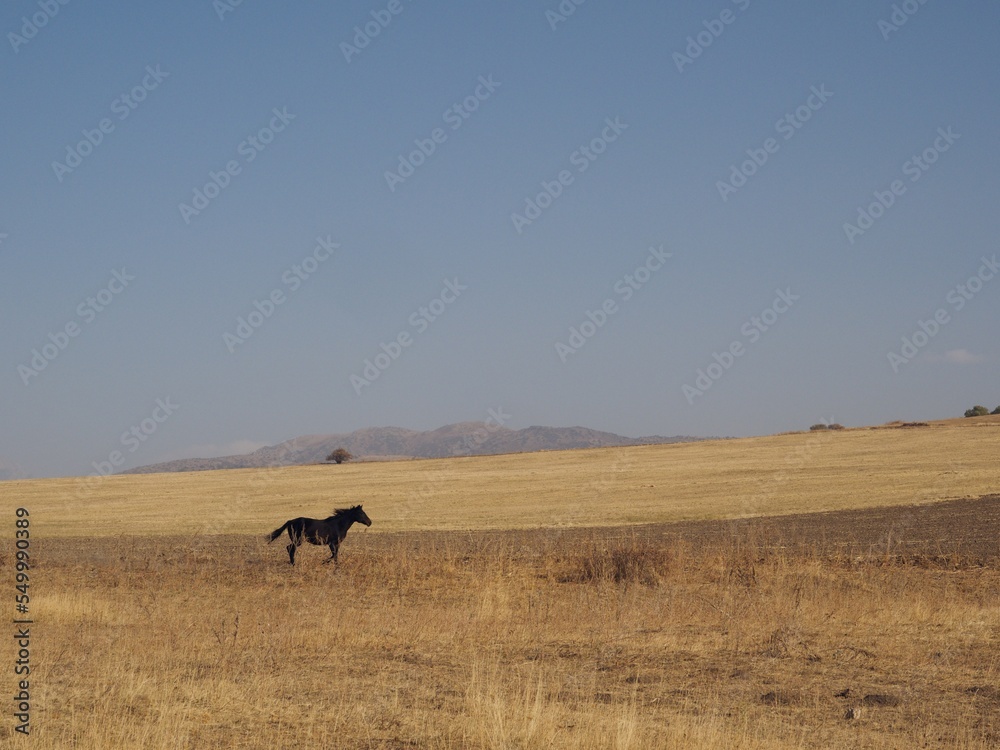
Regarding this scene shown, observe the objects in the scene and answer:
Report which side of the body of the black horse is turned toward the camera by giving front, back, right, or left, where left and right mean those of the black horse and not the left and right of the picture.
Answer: right
